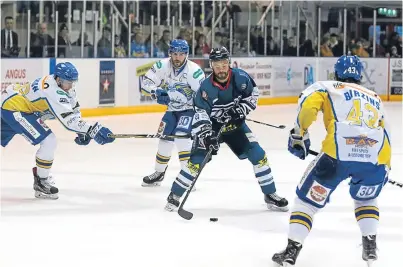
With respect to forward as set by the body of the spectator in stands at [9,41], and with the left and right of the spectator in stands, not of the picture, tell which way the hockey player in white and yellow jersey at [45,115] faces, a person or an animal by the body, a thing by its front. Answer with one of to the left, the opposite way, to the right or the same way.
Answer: to the left

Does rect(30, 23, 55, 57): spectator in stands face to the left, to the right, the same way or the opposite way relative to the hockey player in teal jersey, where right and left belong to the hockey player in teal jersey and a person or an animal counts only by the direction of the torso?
the same way

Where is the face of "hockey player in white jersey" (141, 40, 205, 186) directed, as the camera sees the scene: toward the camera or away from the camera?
toward the camera

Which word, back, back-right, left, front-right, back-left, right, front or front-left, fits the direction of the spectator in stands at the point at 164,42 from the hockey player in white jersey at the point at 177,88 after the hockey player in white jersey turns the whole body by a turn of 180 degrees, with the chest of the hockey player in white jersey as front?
front

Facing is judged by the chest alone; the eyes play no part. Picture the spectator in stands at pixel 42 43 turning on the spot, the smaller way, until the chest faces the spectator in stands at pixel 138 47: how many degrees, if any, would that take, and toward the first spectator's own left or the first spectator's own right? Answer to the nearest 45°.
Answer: approximately 135° to the first spectator's own left

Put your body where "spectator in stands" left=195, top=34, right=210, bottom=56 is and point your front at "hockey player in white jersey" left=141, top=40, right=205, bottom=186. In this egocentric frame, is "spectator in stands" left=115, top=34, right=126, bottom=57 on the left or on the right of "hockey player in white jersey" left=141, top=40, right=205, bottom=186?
right

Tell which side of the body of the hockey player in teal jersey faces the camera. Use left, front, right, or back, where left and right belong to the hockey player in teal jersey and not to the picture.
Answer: front

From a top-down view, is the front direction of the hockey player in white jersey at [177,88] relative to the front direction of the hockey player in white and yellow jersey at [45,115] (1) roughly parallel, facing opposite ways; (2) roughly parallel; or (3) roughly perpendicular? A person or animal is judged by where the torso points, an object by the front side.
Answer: roughly perpendicular

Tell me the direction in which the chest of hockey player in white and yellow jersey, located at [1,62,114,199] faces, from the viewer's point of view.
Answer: to the viewer's right

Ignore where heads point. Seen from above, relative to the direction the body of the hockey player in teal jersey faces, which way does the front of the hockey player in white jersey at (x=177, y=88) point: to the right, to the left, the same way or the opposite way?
the same way

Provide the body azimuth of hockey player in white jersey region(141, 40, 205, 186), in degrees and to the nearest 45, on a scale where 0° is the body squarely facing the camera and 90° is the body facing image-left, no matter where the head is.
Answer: approximately 0°

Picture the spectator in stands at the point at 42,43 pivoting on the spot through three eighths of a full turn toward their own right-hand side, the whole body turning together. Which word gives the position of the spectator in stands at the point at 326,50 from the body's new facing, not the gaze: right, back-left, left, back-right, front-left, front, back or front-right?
right

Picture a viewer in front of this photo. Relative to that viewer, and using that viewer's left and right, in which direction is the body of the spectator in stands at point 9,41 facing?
facing the viewer

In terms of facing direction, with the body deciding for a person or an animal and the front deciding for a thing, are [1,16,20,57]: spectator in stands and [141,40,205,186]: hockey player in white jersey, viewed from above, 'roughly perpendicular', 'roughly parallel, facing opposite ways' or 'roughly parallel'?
roughly parallel

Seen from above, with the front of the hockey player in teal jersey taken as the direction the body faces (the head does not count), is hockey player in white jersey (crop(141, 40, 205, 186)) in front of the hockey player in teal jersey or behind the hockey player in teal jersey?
behind

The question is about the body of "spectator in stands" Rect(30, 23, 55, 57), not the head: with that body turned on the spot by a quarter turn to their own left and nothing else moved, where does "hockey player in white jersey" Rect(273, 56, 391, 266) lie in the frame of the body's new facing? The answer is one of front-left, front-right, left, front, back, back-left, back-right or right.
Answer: right
